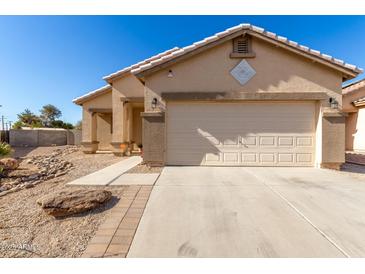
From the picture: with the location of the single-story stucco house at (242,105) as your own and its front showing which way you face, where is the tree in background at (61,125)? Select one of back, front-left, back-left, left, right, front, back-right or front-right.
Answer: back-right

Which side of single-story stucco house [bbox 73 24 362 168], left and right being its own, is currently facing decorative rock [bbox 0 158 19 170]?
right

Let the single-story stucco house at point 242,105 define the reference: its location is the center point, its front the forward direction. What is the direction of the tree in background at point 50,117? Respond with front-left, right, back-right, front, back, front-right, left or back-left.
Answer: back-right

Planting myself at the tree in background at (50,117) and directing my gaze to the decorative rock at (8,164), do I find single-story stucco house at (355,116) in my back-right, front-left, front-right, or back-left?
front-left

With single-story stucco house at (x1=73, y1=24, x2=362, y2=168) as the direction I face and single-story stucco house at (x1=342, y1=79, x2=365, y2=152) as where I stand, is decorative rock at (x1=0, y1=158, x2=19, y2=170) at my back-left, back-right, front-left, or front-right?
front-left

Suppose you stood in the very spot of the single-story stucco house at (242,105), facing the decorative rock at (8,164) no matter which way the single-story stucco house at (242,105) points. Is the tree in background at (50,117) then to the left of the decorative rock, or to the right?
right

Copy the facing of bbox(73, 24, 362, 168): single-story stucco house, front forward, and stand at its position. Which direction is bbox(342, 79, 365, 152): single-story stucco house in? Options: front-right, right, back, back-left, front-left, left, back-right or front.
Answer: back-left

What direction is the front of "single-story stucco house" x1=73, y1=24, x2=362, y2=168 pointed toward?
toward the camera

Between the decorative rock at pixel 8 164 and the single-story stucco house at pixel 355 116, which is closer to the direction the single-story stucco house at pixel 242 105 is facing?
the decorative rock

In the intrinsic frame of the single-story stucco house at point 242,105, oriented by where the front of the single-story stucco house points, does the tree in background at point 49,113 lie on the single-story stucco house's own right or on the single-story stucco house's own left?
on the single-story stucco house's own right
